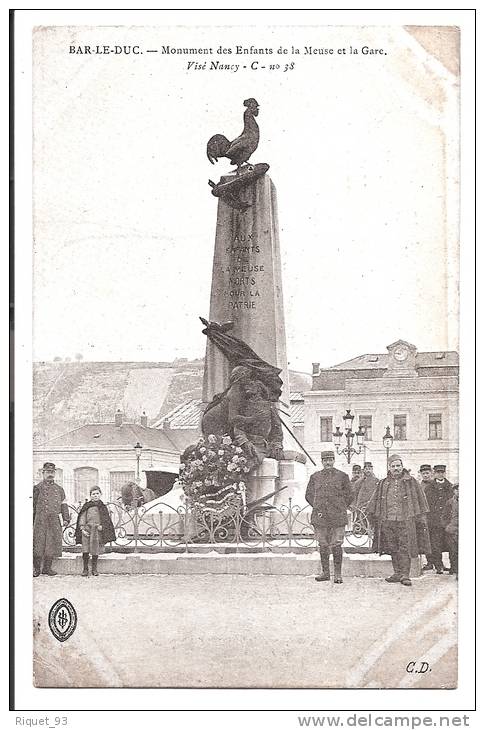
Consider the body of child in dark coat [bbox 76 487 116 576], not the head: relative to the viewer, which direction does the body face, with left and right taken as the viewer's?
facing the viewer

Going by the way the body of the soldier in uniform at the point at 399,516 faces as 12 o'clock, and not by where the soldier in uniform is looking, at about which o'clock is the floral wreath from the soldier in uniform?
The floral wreath is roughly at 3 o'clock from the soldier in uniform.

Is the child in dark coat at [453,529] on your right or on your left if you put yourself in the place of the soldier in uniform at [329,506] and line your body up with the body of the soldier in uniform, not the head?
on your left

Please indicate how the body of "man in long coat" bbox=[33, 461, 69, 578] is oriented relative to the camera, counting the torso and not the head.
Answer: toward the camera

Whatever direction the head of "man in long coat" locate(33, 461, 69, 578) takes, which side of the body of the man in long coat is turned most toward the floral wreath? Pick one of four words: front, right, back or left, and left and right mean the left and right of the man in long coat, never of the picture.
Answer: left

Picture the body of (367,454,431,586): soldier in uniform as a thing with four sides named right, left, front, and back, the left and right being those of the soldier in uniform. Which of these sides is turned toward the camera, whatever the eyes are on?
front

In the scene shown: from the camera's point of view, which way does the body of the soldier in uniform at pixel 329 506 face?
toward the camera

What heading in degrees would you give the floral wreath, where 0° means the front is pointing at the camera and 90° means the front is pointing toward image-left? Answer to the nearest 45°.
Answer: approximately 0°

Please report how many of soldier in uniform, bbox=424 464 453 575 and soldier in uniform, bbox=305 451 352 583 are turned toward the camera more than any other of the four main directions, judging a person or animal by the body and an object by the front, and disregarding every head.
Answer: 2

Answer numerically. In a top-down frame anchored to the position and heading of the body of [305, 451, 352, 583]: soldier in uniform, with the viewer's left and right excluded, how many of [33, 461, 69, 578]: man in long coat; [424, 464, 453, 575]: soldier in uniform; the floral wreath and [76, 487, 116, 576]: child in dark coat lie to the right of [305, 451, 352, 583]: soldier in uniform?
3
